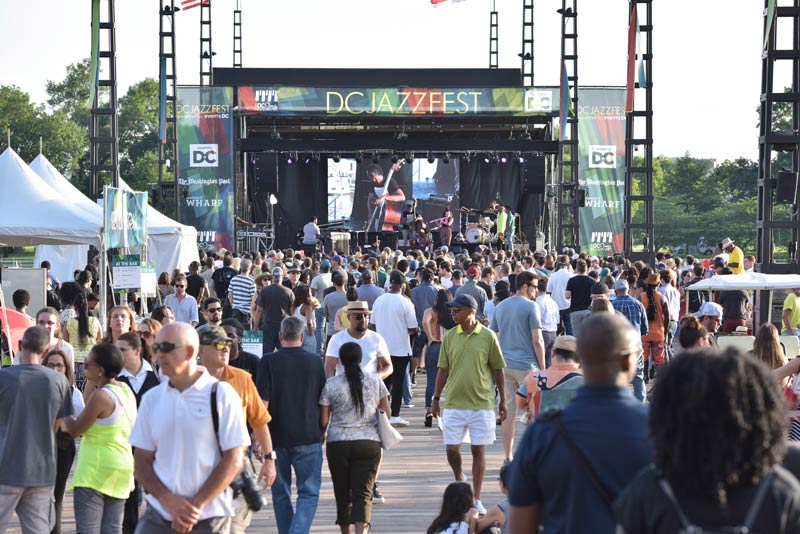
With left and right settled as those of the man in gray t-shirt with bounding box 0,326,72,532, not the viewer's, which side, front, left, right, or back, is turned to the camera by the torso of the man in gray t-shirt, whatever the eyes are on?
back

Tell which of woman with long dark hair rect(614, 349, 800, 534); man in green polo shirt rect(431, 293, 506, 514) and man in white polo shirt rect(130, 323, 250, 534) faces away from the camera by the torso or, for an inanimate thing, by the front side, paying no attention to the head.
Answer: the woman with long dark hair

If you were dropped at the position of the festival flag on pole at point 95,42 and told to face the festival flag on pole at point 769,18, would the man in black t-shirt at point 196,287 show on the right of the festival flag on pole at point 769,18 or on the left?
right

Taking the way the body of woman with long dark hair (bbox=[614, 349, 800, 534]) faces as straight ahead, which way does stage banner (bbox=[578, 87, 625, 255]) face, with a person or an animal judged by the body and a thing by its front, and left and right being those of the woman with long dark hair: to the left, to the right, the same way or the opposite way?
the opposite way

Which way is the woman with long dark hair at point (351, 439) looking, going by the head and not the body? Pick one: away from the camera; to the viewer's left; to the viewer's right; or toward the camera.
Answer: away from the camera

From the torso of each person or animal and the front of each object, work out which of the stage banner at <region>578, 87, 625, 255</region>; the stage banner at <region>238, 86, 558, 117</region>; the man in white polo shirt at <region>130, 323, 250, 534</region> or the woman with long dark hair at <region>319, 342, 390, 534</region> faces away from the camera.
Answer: the woman with long dark hair

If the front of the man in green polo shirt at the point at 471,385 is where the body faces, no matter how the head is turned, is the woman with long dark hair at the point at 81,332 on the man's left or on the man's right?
on the man's right

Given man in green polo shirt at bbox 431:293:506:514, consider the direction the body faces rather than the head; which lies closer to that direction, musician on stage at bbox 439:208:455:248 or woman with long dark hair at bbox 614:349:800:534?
the woman with long dark hair

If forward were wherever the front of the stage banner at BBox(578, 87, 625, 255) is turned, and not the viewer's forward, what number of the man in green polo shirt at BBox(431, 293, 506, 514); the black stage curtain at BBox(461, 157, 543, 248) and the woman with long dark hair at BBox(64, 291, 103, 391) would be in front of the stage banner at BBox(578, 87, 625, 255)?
2

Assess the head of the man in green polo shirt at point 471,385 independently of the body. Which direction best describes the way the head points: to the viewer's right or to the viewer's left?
to the viewer's left

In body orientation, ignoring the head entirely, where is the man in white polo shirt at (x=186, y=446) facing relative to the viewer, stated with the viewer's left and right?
facing the viewer and to the left of the viewer

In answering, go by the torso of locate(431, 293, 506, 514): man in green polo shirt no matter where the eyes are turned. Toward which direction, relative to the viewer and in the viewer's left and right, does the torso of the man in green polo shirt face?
facing the viewer

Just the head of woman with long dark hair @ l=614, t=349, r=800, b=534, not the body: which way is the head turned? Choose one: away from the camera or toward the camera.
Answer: away from the camera

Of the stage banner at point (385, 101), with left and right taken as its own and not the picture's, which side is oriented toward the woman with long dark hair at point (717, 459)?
front
